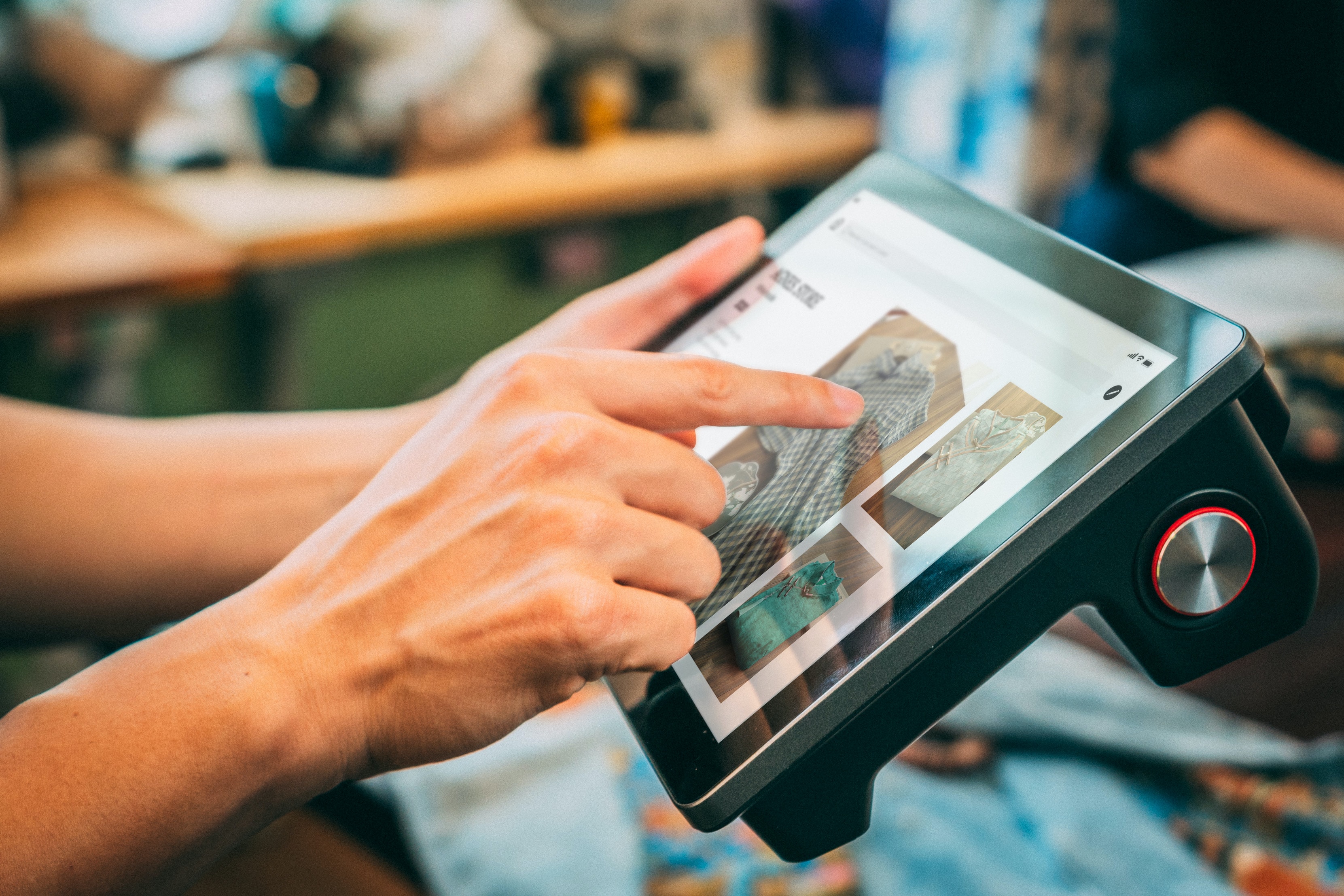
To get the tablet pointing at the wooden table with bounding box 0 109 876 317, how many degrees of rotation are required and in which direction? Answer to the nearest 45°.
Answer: approximately 90° to its right

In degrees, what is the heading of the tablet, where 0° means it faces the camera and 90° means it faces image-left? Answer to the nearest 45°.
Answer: approximately 45°

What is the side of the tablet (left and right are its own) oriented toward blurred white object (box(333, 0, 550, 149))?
right
